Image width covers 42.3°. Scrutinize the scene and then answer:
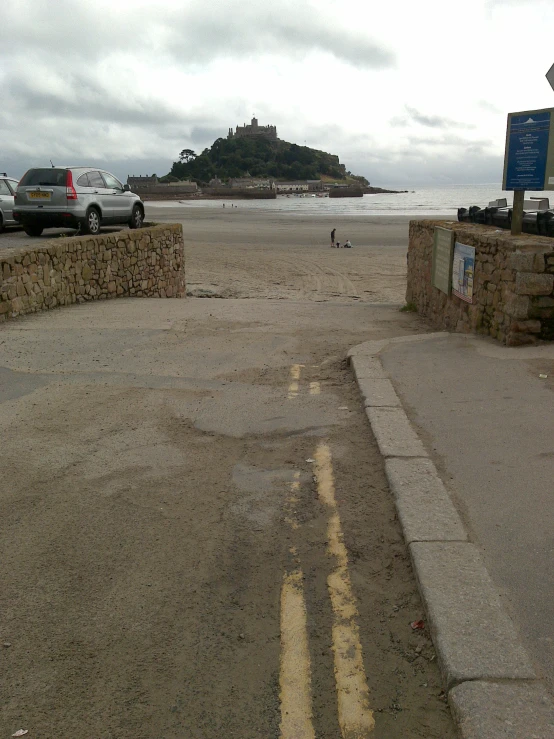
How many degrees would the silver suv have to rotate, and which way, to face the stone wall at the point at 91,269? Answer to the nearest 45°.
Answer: approximately 135° to its right

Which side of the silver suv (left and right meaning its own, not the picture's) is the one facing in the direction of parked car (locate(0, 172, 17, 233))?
left

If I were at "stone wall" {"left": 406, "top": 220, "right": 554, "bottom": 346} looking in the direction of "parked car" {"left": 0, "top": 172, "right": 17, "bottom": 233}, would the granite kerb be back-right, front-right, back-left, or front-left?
back-left

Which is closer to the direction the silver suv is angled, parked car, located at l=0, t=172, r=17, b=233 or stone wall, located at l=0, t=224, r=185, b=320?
the parked car

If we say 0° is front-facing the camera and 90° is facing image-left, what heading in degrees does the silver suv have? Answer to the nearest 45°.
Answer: approximately 225°

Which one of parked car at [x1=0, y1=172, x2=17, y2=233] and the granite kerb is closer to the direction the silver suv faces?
the parked car

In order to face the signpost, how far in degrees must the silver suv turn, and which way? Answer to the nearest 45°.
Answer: approximately 90° to its right

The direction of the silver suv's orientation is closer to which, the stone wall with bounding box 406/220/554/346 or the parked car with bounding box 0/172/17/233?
the parked car

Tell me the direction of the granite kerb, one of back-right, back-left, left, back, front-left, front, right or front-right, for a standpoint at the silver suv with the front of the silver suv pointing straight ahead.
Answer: back-right

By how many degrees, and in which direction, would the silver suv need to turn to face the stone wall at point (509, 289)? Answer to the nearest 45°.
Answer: approximately 90° to its right
